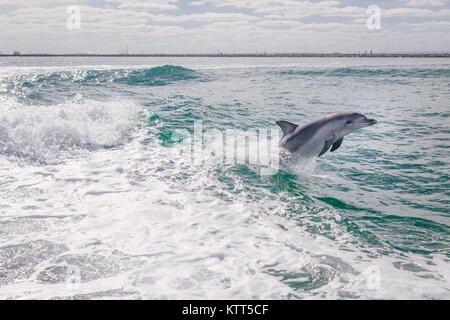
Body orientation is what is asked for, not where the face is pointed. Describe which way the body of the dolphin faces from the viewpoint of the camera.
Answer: to the viewer's right
